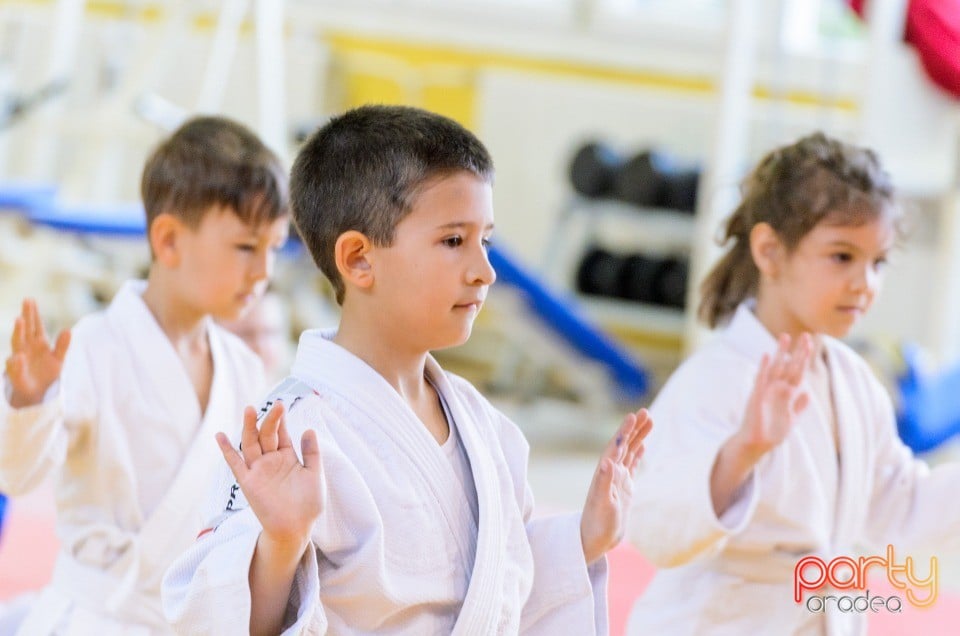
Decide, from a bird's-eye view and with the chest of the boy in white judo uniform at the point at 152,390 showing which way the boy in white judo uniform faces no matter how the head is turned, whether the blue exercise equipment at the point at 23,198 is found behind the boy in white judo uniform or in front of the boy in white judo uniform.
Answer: behind

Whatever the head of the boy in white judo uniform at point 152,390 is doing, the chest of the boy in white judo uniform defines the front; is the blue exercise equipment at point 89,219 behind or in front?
behind

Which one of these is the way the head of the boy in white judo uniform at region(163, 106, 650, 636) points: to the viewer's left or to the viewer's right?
to the viewer's right

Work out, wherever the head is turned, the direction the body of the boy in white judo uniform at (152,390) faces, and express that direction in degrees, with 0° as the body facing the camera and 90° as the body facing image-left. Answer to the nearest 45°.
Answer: approximately 315°

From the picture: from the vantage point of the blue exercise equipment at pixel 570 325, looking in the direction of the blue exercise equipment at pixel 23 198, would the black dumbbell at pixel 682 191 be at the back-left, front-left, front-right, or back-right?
back-right

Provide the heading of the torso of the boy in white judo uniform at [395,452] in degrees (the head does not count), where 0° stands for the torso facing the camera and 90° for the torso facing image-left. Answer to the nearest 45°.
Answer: approximately 315°
